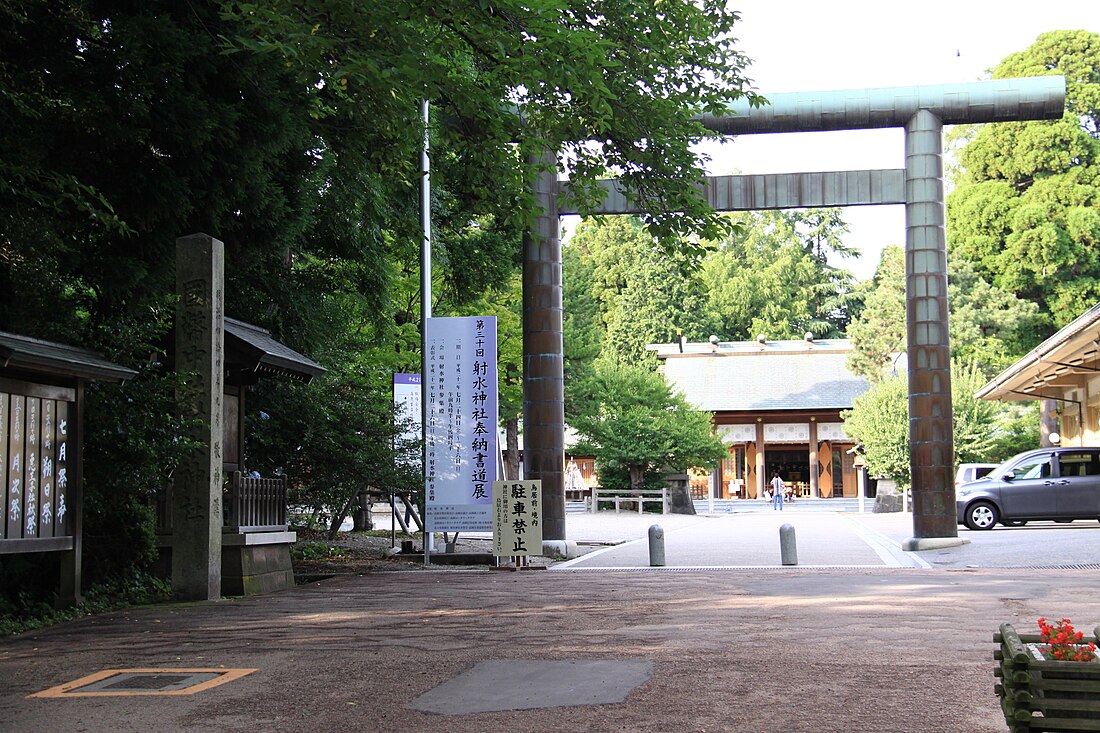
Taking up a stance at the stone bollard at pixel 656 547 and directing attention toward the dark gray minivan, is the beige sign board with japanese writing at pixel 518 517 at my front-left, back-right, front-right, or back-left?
back-left

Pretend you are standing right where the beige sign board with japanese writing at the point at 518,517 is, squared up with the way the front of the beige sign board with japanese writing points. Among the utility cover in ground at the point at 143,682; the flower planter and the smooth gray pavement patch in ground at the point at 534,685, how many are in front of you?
3

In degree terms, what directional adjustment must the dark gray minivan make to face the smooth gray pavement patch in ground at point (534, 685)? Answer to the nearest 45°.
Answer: approximately 90° to its left

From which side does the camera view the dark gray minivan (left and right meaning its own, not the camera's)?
left

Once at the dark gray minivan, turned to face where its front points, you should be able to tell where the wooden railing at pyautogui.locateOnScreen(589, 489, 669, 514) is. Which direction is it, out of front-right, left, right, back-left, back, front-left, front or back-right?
front-right

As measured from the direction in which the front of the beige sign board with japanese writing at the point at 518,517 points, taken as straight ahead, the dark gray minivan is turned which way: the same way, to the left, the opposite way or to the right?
to the right

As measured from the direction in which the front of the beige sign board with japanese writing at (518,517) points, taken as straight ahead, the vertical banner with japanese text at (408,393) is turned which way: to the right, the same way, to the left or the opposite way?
the same way

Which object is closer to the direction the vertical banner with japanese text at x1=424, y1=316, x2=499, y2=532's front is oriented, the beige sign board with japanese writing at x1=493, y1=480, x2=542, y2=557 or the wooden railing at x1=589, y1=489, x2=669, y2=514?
the beige sign board with japanese writing

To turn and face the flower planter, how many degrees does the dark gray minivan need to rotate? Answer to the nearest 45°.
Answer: approximately 90° to its left

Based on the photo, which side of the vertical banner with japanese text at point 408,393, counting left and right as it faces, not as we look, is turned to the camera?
front

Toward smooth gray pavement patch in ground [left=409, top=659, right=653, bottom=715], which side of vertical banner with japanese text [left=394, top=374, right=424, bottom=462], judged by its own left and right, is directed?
front

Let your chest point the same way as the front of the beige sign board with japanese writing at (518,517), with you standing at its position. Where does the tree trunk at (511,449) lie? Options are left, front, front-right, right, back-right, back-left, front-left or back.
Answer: back

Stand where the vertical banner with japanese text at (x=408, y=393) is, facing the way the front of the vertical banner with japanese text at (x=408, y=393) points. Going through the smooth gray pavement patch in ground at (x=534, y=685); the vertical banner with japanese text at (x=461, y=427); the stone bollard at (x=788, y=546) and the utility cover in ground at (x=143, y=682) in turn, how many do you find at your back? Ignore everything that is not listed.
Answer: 0

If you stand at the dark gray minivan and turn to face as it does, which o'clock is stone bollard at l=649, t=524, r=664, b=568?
The stone bollard is roughly at 10 o'clock from the dark gray minivan.

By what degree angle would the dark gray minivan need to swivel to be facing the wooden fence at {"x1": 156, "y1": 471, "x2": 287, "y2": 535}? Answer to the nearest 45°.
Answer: approximately 45° to its left

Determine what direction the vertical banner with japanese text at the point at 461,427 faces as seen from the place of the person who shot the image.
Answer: facing the viewer

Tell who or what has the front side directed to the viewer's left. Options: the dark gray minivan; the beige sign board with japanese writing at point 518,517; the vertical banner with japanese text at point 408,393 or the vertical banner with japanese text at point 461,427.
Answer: the dark gray minivan

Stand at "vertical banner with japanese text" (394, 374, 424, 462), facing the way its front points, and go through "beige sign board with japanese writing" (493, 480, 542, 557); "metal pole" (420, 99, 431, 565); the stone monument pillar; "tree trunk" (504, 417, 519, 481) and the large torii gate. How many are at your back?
1

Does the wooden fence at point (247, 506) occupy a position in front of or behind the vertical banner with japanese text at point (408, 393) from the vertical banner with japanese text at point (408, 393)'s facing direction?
in front
